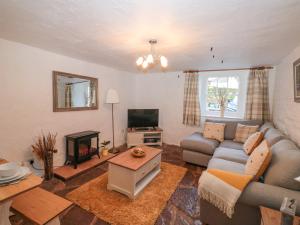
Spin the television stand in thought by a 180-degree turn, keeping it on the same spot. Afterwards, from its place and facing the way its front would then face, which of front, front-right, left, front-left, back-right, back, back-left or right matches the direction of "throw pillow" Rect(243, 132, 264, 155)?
back-right

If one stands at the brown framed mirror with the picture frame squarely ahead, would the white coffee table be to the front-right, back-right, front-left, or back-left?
front-right

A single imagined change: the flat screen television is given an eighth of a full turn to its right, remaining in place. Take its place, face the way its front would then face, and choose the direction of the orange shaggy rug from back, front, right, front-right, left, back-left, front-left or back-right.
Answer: front-left

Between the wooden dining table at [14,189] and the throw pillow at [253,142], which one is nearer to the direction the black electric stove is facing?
the throw pillow

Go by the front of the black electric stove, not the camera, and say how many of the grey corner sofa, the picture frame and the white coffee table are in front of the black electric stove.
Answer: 3

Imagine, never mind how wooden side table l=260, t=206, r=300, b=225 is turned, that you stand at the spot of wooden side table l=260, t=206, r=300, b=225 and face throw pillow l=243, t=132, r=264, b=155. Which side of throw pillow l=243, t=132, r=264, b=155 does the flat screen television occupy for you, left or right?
left

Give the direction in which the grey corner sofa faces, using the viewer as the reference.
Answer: facing the viewer and to the left of the viewer

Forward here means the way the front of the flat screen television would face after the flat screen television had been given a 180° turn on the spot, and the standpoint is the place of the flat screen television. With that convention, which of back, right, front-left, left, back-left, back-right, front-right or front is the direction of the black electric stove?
back-left

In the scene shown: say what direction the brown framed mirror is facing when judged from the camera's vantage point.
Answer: facing the viewer and to the right of the viewer

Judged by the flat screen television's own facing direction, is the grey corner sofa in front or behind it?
in front

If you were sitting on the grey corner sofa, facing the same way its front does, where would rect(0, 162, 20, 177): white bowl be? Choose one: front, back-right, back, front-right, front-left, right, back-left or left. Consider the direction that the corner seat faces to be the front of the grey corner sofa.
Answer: front

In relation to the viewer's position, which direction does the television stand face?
facing the viewer

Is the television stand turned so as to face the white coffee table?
yes

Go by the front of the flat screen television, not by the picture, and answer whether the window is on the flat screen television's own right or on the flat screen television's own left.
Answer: on the flat screen television's own left

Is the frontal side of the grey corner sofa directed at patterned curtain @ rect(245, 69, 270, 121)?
no
